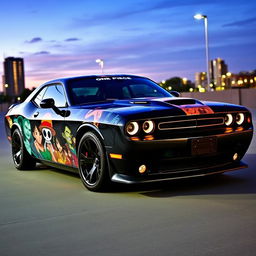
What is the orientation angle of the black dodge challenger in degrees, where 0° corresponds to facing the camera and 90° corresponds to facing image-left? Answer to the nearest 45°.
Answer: approximately 315°
